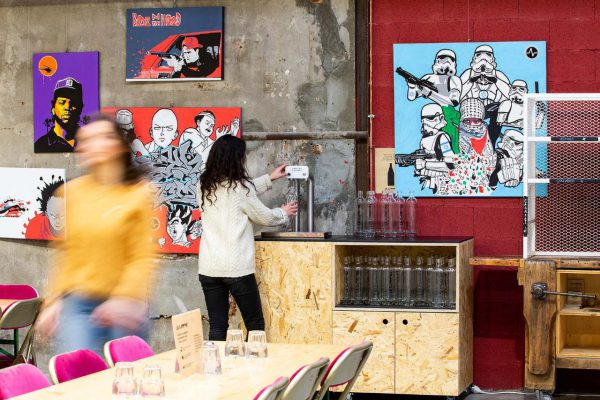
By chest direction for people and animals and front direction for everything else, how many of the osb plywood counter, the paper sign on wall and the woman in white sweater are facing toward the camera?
2

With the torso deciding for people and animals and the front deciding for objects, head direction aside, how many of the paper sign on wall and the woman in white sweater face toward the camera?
1

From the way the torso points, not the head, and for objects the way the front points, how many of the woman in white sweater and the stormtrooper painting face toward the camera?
1

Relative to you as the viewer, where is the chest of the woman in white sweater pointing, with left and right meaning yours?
facing away from the viewer and to the right of the viewer

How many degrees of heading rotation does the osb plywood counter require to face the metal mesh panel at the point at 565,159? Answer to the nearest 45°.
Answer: approximately 90° to its left

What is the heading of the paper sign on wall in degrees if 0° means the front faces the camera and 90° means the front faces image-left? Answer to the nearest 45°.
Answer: approximately 0°

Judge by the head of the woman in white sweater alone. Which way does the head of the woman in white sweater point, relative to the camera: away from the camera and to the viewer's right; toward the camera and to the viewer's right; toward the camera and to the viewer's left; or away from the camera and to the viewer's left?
away from the camera and to the viewer's right

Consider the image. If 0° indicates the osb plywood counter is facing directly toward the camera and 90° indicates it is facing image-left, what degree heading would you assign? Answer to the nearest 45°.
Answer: approximately 0°

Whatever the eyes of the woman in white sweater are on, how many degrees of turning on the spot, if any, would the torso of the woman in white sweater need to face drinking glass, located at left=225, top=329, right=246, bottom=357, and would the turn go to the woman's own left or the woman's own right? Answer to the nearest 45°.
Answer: approximately 135° to the woman's own right
